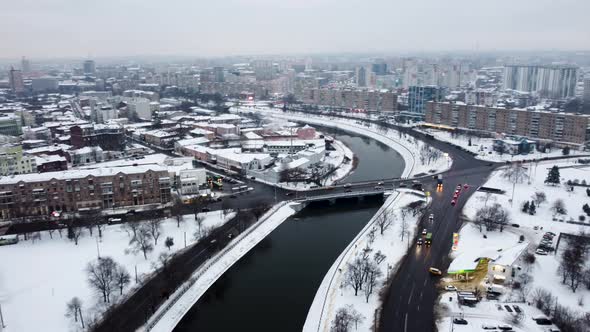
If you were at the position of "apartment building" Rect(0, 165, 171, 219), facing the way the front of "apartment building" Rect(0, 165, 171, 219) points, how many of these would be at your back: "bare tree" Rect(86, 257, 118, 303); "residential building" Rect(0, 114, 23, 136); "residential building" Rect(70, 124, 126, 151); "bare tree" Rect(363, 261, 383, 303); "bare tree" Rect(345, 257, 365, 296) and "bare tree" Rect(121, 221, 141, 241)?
2

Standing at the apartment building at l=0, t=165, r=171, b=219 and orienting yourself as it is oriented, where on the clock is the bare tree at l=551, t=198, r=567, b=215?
The bare tree is roughly at 10 o'clock from the apartment building.

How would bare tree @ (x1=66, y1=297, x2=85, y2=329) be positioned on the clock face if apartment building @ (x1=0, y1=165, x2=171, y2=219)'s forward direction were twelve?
The bare tree is roughly at 12 o'clock from the apartment building.

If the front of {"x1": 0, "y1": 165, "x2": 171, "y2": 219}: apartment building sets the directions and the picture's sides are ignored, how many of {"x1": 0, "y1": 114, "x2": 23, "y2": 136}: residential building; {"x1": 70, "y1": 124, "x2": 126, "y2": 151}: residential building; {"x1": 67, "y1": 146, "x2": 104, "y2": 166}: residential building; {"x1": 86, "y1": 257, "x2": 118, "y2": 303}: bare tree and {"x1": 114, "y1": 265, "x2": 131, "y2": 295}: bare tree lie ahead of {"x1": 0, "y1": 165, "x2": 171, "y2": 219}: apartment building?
2

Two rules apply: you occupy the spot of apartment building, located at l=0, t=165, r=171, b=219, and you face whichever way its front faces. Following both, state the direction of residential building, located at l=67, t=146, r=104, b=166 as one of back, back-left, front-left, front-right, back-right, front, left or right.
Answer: back

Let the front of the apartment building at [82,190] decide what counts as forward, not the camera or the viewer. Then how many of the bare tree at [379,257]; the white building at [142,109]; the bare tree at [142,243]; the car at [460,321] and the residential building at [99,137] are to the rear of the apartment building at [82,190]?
2

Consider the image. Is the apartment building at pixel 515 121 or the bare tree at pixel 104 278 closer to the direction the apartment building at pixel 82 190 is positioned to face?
the bare tree

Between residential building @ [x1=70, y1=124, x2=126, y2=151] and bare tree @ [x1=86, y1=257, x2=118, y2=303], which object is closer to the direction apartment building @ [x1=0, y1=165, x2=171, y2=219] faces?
the bare tree

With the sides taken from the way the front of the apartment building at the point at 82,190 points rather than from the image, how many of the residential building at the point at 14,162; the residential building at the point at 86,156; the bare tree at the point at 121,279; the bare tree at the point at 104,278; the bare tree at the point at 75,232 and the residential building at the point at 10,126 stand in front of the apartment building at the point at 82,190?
3

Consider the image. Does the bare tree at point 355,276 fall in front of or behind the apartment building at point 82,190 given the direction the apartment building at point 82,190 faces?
in front

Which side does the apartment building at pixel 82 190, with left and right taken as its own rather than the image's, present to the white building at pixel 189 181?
left

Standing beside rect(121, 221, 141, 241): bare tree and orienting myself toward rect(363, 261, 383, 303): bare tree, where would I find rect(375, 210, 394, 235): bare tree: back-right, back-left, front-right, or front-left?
front-left

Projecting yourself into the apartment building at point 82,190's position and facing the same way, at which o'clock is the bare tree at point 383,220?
The bare tree is roughly at 10 o'clock from the apartment building.

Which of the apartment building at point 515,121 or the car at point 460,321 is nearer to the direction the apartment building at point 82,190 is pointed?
the car

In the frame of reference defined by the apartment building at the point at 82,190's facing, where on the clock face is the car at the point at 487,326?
The car is roughly at 11 o'clock from the apartment building.

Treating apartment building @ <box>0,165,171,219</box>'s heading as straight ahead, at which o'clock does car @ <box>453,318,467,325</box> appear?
The car is roughly at 11 o'clock from the apartment building.

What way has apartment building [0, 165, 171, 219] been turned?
toward the camera

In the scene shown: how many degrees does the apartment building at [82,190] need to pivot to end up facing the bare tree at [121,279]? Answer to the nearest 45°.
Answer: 0° — it already faces it

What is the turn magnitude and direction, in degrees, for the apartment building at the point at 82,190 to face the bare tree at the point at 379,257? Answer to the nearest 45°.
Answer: approximately 45° to its left

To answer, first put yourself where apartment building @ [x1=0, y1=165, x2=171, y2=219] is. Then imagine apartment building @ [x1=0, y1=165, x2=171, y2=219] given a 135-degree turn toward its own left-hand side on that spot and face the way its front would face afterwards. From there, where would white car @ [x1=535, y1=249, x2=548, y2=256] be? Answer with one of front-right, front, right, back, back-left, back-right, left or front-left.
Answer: right
